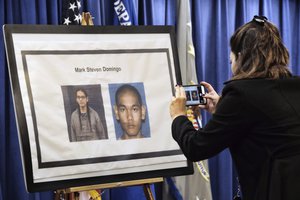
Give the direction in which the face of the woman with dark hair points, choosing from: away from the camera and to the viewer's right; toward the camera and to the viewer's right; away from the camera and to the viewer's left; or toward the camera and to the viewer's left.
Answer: away from the camera and to the viewer's left

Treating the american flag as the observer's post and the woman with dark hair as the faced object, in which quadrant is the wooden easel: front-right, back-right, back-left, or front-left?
front-right

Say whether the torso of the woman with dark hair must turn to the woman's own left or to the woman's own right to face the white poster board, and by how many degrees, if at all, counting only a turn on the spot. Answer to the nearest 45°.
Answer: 0° — they already face it

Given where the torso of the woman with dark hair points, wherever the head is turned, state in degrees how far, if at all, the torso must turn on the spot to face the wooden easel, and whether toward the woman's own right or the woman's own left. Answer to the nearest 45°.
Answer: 0° — they already face it

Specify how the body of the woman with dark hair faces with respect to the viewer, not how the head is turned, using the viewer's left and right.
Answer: facing away from the viewer and to the left of the viewer

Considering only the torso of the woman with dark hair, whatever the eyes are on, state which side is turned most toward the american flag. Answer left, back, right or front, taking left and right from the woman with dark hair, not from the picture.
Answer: front
